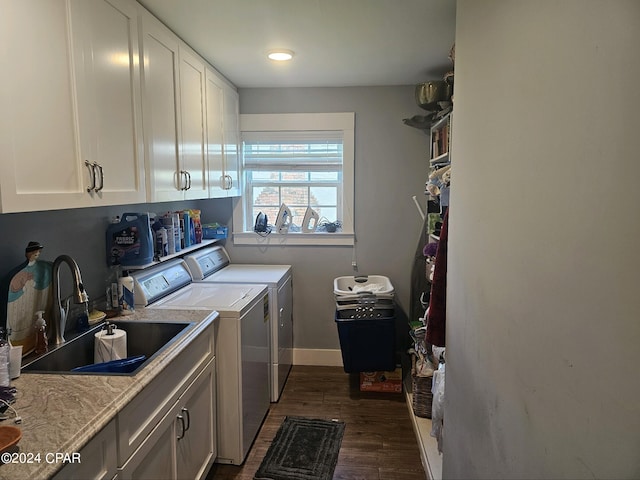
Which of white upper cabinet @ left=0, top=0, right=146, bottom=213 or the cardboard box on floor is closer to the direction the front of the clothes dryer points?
the cardboard box on floor

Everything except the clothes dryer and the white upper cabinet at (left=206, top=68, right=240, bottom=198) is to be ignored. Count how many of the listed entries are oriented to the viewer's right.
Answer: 2

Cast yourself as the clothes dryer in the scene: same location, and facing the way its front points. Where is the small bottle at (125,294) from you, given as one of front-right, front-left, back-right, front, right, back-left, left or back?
back-right

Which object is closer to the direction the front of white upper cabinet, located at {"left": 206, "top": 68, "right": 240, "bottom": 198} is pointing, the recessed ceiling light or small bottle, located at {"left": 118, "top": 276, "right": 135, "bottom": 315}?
the recessed ceiling light

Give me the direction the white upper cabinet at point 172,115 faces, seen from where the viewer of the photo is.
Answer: facing the viewer and to the right of the viewer

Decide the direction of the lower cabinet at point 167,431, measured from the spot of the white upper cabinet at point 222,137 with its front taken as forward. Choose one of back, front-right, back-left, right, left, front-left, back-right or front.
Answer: right

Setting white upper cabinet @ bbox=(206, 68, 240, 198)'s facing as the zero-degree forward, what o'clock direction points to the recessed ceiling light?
The recessed ceiling light is roughly at 2 o'clock from the white upper cabinet.

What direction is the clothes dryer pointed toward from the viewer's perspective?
to the viewer's right

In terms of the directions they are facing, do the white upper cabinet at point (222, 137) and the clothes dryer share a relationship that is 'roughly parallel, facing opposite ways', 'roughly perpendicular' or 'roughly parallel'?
roughly parallel

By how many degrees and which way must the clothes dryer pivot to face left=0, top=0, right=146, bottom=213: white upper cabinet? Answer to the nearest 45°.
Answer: approximately 135° to its right

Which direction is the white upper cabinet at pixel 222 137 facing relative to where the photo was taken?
to the viewer's right
